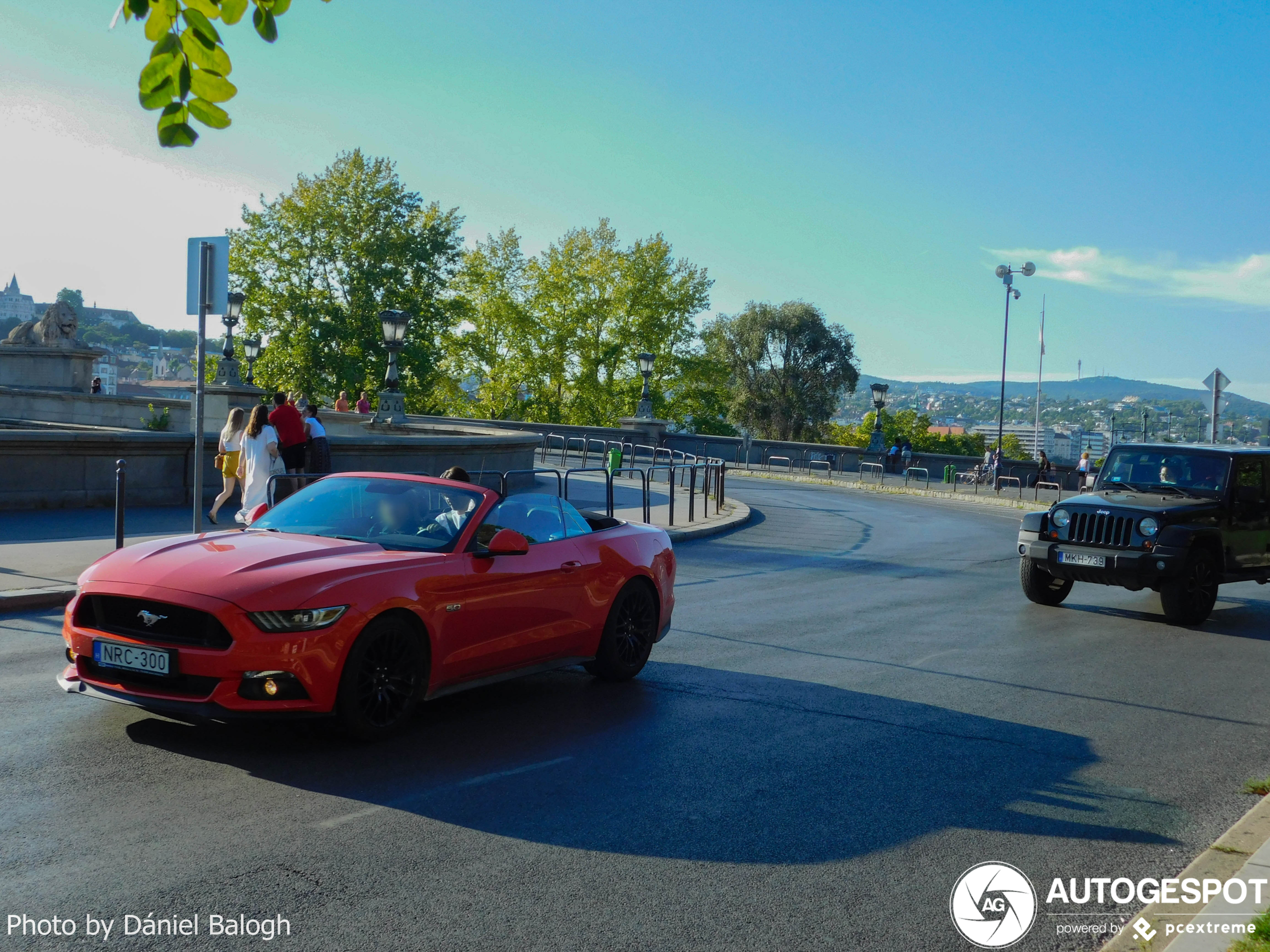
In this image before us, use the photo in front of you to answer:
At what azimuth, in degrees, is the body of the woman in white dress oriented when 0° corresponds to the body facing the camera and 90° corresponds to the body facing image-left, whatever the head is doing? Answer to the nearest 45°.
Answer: approximately 225°

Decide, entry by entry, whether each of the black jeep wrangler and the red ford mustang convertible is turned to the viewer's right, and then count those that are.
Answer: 0

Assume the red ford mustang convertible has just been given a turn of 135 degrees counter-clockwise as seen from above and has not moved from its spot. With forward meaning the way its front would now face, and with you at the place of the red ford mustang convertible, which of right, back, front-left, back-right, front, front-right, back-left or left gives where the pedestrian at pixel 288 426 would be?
left

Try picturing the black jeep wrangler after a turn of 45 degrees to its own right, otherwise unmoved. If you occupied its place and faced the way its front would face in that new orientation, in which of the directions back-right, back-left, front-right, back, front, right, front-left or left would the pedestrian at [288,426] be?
front

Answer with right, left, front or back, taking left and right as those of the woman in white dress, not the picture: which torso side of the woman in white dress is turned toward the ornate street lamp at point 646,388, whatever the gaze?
front

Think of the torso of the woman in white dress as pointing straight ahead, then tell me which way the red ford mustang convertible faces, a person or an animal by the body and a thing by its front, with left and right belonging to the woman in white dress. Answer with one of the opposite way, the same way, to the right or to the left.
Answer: the opposite way

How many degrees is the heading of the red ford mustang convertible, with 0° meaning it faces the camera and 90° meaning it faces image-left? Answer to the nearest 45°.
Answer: approximately 45°

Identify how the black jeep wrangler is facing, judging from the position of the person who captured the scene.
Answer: facing the viewer and to the left of the viewer

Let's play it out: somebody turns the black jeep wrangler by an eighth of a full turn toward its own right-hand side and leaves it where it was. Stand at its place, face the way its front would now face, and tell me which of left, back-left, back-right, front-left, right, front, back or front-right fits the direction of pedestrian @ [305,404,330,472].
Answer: front

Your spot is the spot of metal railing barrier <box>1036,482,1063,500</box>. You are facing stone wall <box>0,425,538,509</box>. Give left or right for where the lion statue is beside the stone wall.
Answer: right

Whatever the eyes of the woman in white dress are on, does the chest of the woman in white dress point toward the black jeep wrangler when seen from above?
no

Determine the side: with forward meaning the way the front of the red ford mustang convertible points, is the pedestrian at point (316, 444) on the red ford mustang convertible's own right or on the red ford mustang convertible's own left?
on the red ford mustang convertible's own right

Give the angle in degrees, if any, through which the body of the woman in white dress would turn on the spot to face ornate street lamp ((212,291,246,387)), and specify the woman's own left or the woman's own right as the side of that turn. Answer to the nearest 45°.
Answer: approximately 45° to the woman's own left

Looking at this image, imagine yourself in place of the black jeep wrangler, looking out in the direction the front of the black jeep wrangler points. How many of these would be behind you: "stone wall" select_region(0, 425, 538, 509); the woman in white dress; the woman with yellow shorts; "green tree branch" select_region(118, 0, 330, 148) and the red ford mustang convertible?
0

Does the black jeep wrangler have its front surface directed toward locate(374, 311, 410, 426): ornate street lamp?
no

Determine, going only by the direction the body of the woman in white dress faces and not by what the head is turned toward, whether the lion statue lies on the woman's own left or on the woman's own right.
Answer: on the woman's own left

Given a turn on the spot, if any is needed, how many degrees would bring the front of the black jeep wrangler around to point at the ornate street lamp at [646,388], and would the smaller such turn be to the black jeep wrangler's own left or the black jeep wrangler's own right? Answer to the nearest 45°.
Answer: approximately 90° to the black jeep wrangler's own right

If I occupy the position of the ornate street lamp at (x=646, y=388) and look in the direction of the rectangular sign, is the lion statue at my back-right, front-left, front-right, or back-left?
front-right

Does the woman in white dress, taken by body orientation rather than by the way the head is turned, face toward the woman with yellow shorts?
no
